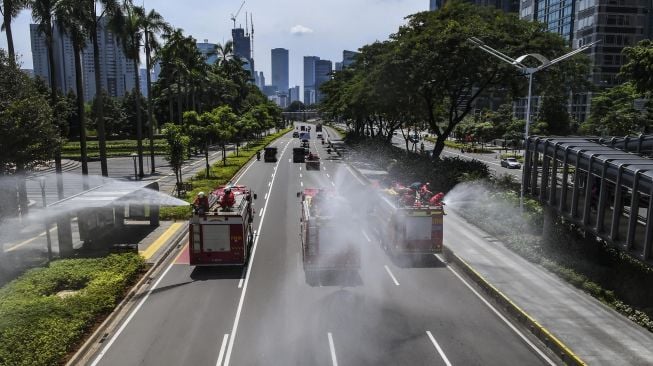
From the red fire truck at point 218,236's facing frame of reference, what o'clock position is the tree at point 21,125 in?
The tree is roughly at 10 o'clock from the red fire truck.

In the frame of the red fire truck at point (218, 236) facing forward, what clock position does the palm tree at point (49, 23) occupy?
The palm tree is roughly at 11 o'clock from the red fire truck.

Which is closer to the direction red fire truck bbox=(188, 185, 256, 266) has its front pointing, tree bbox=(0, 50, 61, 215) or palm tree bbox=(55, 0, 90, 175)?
the palm tree

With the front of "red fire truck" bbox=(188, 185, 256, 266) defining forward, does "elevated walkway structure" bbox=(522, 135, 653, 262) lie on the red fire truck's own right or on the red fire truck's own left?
on the red fire truck's own right

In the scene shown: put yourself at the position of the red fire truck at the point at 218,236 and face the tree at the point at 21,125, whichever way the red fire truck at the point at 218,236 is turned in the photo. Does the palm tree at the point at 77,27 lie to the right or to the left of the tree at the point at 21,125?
right

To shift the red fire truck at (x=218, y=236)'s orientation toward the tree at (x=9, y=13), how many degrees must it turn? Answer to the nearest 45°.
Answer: approximately 45° to its left

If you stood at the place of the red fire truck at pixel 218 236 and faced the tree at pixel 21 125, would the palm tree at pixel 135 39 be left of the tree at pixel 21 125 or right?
right

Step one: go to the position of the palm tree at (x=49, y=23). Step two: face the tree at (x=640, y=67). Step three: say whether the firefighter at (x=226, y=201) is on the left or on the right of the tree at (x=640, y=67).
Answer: right

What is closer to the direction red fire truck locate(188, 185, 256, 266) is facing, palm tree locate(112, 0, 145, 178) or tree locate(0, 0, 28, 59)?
the palm tree

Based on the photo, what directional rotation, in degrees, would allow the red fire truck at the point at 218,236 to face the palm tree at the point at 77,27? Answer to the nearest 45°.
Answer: approximately 45° to its left

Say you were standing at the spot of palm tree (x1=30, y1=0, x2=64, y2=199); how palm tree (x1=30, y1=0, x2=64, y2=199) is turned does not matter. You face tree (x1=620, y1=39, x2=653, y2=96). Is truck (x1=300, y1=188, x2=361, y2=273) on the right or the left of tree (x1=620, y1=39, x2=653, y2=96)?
right

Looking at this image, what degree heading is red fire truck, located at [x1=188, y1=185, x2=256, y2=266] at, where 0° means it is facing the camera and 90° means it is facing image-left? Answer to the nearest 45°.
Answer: approximately 180°

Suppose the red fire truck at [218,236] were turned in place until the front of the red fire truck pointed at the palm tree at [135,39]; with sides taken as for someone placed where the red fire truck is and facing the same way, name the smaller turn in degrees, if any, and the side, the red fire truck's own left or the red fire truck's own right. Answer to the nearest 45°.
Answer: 0° — it already faces it
